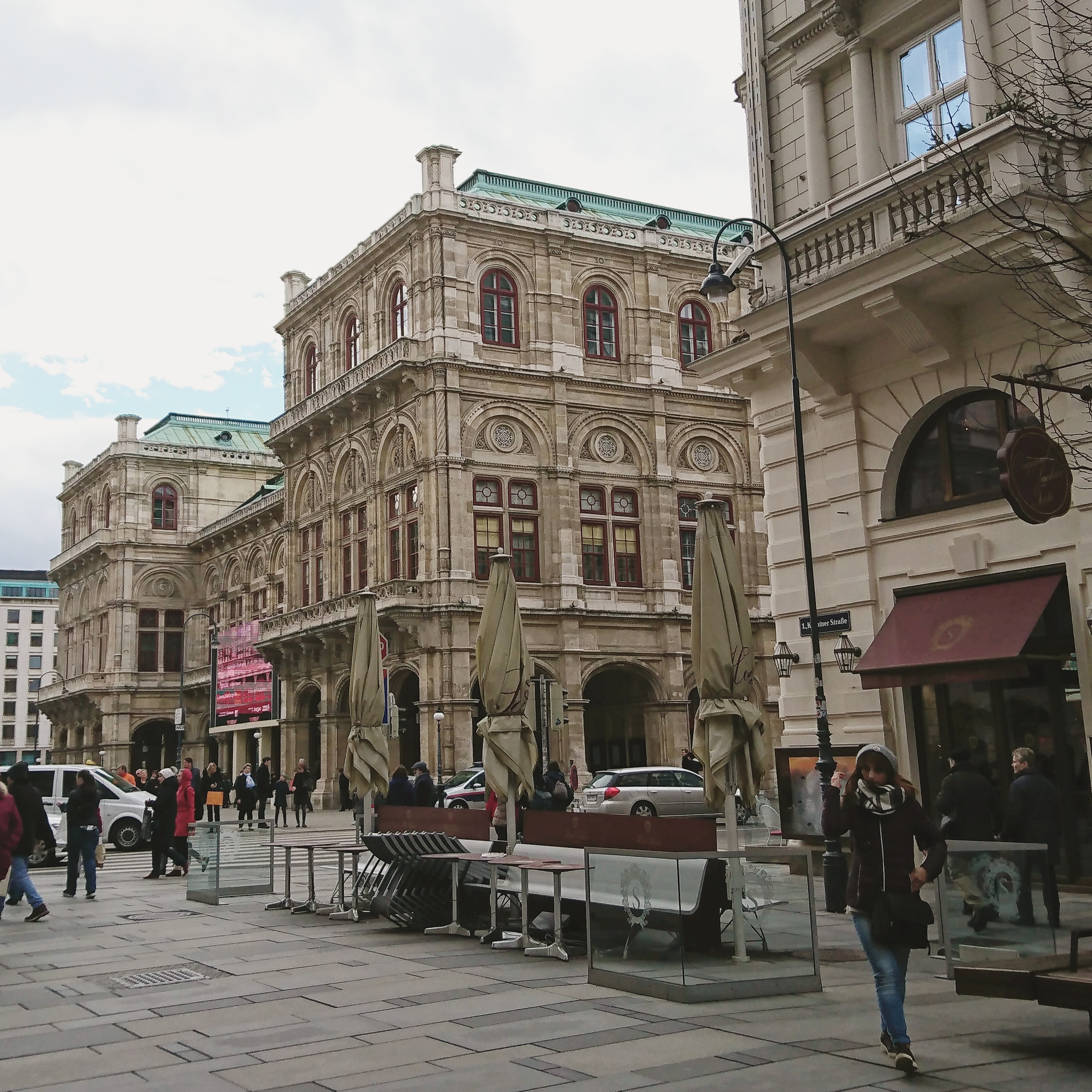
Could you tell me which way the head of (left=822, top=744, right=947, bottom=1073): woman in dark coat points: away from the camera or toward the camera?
toward the camera

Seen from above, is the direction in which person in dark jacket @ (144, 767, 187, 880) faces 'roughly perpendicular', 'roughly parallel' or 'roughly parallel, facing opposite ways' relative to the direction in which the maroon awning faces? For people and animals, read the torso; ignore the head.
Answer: roughly parallel

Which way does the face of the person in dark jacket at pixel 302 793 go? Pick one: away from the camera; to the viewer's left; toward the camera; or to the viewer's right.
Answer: toward the camera

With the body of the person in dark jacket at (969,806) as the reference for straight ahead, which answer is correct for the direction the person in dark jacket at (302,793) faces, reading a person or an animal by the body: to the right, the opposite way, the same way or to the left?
the opposite way

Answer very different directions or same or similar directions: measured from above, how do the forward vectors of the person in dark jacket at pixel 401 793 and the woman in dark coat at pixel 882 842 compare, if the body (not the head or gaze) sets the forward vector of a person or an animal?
very different directions

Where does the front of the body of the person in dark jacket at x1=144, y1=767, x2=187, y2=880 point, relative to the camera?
to the viewer's left

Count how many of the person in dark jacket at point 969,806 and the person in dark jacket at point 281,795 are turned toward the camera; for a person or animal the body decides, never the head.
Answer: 1

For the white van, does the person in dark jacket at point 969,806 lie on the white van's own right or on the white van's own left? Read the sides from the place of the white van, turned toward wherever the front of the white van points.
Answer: on the white van's own right

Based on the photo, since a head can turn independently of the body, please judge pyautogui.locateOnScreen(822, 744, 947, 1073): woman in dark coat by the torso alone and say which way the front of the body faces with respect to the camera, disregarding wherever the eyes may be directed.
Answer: toward the camera

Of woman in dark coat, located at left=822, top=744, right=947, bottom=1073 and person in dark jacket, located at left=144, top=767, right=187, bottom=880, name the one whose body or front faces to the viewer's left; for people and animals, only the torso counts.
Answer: the person in dark jacket
